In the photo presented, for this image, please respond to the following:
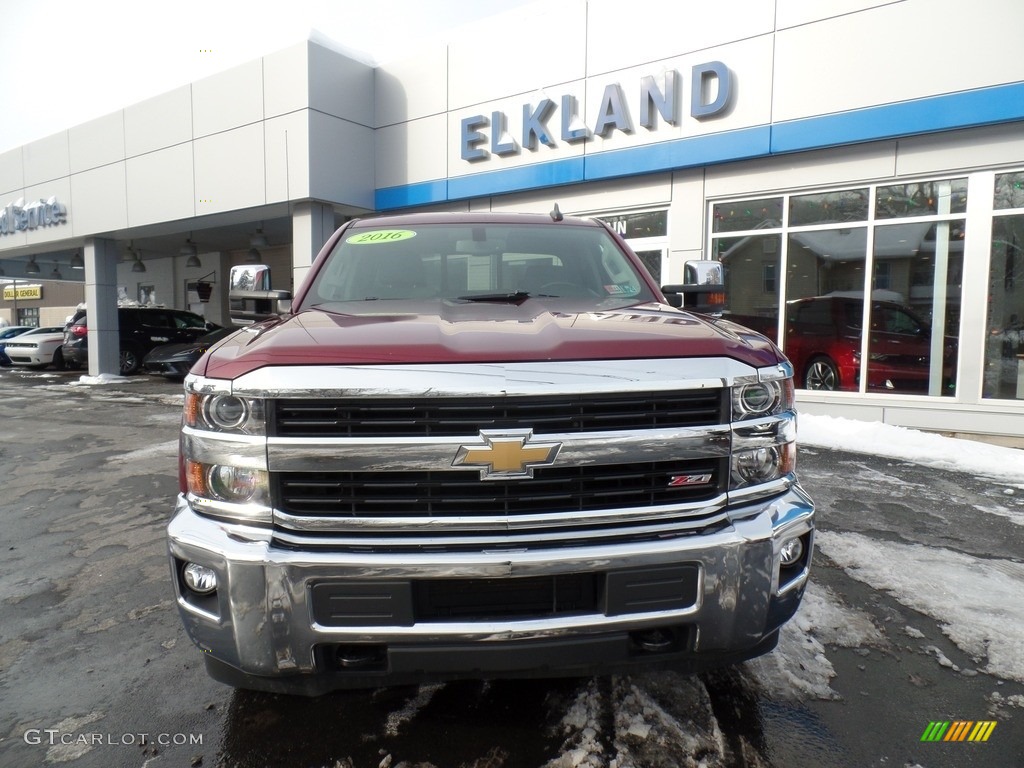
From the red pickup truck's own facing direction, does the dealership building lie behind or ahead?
behind

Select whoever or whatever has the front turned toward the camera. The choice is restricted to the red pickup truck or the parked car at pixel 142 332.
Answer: the red pickup truck

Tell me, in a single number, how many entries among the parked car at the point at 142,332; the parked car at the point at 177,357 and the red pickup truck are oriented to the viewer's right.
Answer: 1

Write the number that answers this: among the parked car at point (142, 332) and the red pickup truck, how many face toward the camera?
1

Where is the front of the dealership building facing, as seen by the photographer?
facing the viewer and to the left of the viewer

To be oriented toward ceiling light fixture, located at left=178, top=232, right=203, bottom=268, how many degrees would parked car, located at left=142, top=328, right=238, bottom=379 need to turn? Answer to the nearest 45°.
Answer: approximately 135° to its right

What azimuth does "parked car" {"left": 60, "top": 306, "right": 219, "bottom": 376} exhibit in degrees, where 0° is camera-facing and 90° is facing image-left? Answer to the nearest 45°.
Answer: approximately 270°

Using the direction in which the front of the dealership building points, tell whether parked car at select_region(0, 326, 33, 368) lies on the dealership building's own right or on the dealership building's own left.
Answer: on the dealership building's own right

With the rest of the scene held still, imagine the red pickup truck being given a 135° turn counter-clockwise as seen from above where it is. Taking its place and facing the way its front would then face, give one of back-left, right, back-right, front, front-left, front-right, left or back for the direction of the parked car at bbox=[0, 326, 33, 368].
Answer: left

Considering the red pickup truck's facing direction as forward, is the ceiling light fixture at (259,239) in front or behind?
behind

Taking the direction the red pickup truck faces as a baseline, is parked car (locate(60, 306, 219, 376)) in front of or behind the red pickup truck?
behind

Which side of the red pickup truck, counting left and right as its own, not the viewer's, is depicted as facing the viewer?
front

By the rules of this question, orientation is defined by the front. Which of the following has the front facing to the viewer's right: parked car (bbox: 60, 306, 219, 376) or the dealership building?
the parked car
